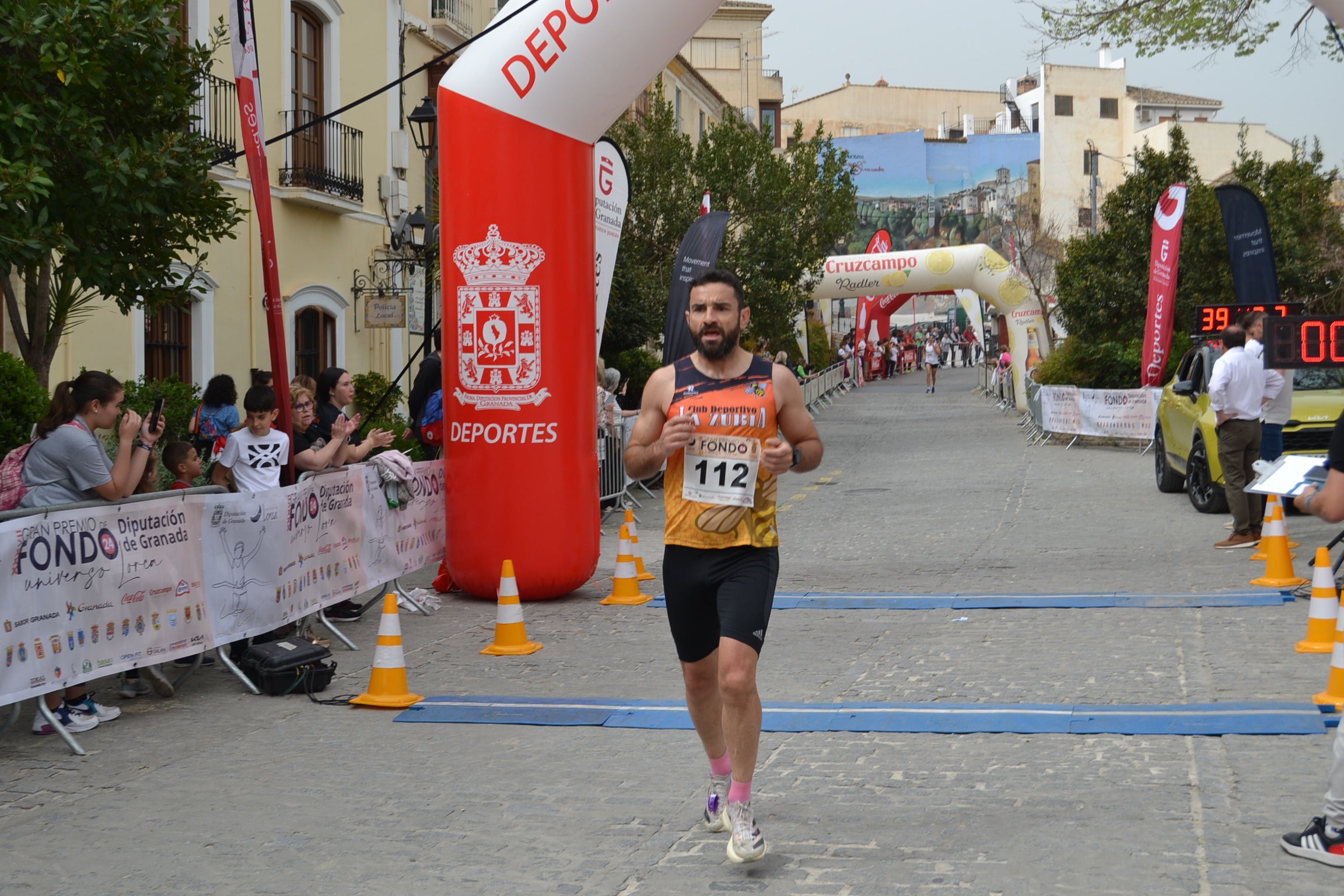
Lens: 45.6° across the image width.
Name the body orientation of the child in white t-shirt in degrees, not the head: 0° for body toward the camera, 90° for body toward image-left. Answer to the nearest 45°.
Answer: approximately 0°

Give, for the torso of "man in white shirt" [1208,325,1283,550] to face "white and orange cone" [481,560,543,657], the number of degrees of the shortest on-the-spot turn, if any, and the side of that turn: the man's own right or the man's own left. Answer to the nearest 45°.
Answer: approximately 90° to the man's own left

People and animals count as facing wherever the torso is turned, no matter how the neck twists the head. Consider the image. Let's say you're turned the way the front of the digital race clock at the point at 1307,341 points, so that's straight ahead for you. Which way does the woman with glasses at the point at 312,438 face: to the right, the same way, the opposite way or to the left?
to the left

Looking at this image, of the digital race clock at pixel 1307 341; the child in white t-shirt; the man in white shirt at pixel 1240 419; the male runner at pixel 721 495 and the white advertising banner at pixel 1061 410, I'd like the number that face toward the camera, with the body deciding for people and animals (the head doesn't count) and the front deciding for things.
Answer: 4

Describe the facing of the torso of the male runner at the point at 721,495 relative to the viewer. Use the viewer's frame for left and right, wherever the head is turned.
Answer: facing the viewer

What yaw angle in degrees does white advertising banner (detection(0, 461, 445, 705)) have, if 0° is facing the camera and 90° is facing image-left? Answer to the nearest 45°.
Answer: approximately 315°
